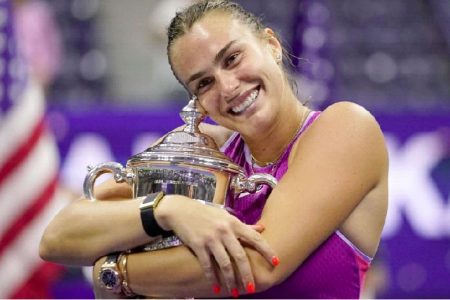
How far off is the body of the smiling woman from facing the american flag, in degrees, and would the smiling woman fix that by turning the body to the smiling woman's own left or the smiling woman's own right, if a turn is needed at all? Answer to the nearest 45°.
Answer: approximately 90° to the smiling woman's own right

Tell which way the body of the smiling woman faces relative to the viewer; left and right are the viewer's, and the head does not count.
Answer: facing the viewer and to the left of the viewer
